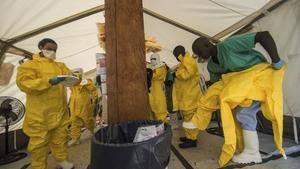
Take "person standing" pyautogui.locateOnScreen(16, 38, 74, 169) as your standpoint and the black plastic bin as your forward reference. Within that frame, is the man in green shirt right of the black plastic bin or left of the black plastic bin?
left

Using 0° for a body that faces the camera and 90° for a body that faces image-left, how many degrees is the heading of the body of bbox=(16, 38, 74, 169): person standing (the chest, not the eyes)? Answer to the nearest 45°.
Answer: approximately 315°

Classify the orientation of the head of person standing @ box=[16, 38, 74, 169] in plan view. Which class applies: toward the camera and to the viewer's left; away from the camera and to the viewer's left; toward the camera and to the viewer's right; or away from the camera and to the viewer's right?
toward the camera and to the viewer's right

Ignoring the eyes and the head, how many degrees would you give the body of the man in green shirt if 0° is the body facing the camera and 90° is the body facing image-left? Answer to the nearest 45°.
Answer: approximately 90°

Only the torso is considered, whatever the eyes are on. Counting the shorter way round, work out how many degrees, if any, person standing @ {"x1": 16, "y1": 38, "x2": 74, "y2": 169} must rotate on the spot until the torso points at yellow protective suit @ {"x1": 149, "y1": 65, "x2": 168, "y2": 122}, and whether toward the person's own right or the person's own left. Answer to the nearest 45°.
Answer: approximately 45° to the person's own left

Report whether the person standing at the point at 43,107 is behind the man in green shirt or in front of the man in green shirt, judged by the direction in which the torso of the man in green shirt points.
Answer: in front

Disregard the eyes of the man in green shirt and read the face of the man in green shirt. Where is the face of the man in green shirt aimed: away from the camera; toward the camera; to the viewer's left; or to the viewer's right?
to the viewer's left

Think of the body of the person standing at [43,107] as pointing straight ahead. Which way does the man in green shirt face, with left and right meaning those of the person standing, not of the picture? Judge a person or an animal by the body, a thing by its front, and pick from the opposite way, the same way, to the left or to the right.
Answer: the opposite way

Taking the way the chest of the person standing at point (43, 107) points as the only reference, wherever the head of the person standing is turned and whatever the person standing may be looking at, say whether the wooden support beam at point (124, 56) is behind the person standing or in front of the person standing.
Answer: in front

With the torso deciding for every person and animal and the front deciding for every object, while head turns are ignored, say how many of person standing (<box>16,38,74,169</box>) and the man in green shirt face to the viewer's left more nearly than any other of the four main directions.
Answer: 1

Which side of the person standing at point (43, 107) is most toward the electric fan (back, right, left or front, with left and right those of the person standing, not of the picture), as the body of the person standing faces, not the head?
back

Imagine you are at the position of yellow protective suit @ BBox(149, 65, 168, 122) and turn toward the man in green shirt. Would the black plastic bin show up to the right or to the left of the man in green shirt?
right
